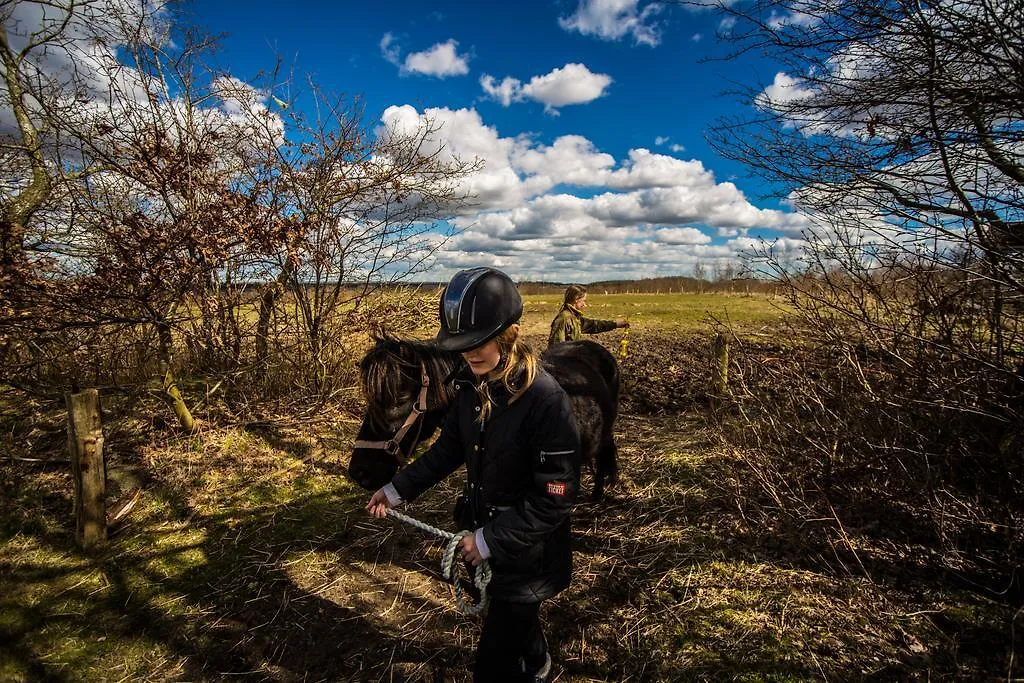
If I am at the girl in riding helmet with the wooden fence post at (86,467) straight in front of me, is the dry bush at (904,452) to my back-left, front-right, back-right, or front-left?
back-right

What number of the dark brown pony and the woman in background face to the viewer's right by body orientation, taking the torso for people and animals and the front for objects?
1

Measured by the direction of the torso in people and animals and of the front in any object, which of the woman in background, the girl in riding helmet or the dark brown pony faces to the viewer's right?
the woman in background

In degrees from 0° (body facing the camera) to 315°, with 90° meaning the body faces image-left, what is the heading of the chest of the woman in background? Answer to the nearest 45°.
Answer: approximately 270°

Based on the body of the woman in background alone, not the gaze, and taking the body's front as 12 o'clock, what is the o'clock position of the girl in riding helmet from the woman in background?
The girl in riding helmet is roughly at 3 o'clock from the woman in background.

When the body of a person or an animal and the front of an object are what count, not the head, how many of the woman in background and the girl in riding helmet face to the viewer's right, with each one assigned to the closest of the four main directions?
1

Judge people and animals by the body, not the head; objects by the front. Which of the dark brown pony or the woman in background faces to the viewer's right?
the woman in background

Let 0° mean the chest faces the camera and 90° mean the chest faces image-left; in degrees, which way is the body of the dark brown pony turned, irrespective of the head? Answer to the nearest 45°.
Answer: approximately 45°

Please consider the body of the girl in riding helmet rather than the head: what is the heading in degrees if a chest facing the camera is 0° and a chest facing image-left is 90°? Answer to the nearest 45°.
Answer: approximately 45°

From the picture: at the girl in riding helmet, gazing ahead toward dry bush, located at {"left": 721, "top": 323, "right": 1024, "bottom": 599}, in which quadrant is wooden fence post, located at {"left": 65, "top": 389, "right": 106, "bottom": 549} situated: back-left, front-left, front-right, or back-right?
back-left
